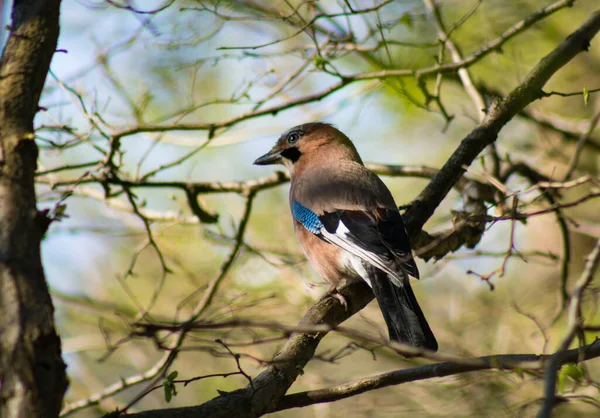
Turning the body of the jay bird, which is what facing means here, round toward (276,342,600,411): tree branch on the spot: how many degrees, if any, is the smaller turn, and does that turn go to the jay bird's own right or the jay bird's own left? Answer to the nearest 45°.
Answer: approximately 135° to the jay bird's own right

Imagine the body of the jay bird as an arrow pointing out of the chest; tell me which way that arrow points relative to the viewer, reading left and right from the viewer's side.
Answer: facing away from the viewer and to the left of the viewer
